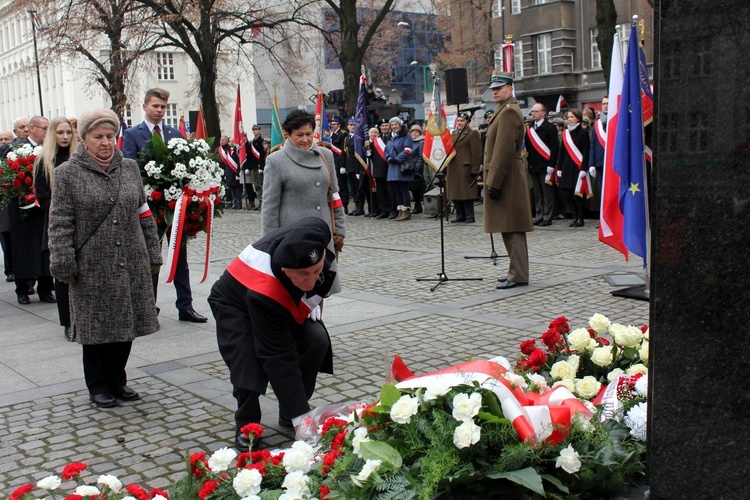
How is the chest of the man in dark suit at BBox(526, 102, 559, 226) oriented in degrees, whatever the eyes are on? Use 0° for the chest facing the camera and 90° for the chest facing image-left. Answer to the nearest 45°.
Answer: approximately 45°

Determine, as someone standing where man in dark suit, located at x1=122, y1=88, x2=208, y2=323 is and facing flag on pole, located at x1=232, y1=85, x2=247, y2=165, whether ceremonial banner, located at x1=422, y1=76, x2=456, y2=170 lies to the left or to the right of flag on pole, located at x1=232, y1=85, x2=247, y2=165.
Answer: right

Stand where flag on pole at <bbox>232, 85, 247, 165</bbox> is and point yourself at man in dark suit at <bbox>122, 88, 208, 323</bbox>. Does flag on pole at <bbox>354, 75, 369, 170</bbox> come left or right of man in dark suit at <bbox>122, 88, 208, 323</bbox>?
left
